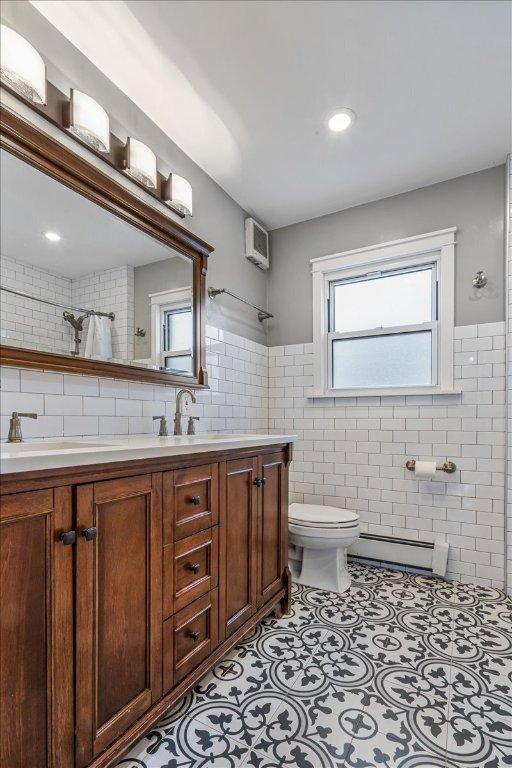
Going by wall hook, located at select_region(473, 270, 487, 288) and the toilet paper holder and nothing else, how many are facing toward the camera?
2

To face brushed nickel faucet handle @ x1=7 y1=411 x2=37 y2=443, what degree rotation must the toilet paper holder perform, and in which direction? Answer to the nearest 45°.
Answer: approximately 45° to its right

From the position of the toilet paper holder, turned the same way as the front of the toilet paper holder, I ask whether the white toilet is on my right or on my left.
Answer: on my right

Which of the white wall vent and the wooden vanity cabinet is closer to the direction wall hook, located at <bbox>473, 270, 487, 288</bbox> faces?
the wooden vanity cabinet

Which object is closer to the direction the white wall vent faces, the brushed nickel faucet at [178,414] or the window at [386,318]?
the window

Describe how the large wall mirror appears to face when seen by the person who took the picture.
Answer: facing the viewer and to the right of the viewer

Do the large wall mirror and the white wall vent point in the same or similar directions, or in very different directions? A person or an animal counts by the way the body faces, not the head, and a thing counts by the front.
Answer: same or similar directions

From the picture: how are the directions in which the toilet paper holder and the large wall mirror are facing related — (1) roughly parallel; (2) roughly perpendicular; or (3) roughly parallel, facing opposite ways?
roughly perpendicular

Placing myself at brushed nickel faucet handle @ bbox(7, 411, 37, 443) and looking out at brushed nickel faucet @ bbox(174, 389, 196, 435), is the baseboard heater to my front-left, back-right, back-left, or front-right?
front-right

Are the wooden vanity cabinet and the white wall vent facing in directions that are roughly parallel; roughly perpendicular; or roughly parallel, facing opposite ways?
roughly parallel

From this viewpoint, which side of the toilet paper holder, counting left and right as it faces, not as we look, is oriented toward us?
front

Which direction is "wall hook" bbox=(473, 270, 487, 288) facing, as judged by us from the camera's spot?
facing the viewer
